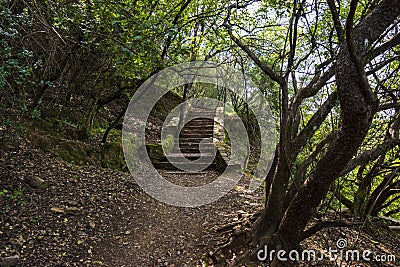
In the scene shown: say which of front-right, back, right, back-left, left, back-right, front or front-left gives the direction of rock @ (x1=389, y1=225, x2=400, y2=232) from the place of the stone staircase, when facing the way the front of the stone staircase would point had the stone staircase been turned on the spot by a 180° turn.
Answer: back-right

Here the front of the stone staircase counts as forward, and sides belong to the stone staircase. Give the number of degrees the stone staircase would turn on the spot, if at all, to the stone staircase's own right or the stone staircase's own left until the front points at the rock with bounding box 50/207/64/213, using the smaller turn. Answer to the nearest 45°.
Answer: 0° — it already faces it

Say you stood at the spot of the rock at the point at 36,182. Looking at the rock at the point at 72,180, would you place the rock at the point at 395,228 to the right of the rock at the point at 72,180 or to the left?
right

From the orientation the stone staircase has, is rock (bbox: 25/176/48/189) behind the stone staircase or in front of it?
in front

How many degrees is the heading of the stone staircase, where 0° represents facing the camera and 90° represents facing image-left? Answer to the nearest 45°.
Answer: approximately 0°

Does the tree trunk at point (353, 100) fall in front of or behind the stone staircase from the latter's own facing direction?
in front

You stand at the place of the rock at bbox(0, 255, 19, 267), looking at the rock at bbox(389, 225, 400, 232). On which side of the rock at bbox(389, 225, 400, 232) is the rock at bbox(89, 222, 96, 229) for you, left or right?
left

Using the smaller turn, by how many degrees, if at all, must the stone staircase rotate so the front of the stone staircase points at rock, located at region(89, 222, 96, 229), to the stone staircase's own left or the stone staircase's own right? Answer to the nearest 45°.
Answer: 0° — it already faces it

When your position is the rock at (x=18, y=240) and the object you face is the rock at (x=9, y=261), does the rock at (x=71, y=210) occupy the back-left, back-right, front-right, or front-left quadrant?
back-left
